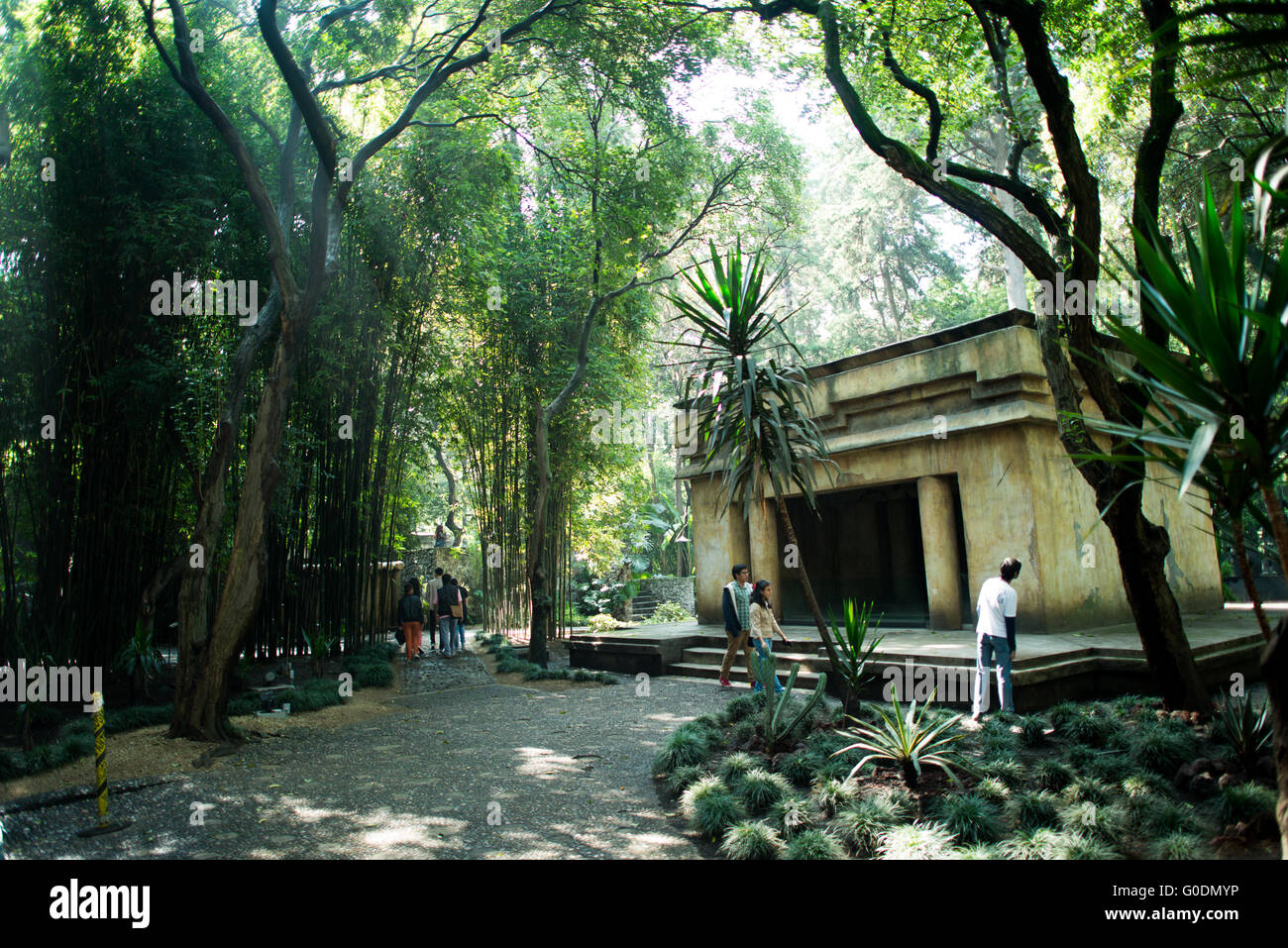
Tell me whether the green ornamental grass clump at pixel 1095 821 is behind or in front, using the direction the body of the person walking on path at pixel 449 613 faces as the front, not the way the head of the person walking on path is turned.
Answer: behind

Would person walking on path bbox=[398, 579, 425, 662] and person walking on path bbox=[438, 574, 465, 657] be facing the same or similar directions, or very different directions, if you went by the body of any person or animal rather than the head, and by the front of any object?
same or similar directions

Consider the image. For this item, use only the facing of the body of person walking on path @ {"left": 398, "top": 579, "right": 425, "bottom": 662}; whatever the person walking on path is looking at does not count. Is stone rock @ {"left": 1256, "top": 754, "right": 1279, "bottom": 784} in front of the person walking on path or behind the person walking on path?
behind

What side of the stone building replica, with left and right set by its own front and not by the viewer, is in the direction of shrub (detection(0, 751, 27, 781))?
front

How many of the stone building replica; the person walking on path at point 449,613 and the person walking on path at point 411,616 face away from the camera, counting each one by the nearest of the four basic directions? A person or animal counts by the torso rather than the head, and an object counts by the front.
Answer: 2

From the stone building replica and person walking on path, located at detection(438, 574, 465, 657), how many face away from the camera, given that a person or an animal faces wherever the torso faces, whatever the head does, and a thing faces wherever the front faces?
1

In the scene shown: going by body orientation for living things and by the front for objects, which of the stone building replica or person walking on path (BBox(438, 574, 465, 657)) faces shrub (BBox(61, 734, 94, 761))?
the stone building replica

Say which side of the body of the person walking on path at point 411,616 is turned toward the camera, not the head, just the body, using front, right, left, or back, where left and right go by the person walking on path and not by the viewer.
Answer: back

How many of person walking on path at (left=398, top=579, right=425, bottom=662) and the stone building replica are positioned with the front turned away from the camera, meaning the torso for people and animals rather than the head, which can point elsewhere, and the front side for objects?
1

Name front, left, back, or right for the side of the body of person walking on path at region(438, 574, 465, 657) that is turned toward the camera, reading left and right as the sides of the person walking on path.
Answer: back

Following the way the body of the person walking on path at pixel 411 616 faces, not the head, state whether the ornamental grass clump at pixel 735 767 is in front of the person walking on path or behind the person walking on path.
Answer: behind

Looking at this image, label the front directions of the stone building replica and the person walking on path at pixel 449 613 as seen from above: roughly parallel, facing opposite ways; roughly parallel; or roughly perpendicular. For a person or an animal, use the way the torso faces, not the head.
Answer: roughly perpendicular

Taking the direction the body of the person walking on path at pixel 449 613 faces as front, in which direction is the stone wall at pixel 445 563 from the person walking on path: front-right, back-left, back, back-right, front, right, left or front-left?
front

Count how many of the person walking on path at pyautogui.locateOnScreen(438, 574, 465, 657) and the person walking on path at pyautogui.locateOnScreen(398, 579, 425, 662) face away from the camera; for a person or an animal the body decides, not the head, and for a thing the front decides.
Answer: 2
